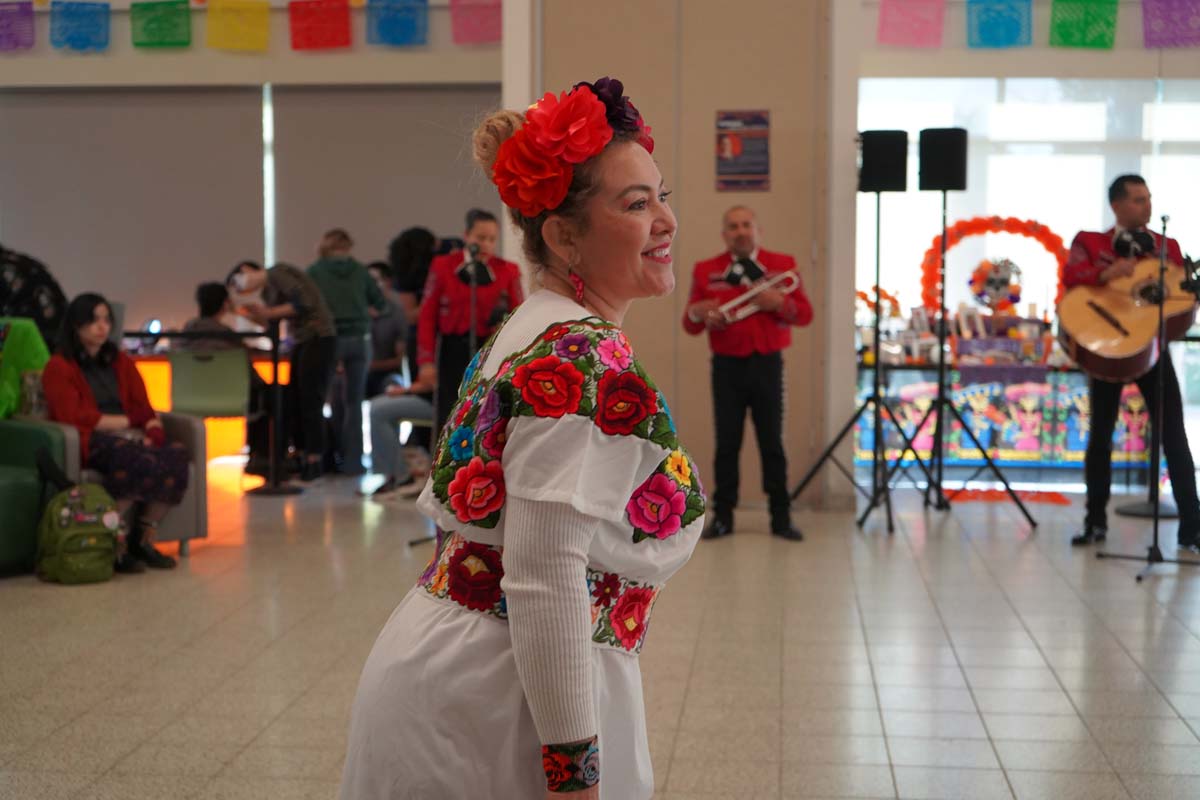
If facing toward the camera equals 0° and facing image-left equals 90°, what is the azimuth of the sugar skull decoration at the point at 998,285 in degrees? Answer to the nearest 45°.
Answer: approximately 0°

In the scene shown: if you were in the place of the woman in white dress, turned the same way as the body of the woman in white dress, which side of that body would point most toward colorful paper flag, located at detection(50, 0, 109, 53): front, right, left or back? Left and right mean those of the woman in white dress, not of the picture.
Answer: left

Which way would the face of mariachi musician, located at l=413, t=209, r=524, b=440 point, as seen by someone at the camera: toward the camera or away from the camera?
toward the camera

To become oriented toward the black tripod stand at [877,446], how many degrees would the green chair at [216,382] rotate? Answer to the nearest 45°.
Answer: approximately 135° to its right

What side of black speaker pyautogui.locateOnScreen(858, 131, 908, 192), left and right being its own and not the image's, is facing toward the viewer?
front

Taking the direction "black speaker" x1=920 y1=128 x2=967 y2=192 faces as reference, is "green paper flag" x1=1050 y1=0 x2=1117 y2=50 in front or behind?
behind

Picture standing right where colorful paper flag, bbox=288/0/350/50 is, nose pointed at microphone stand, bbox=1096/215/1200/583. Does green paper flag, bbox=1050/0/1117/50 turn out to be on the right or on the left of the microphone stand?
left

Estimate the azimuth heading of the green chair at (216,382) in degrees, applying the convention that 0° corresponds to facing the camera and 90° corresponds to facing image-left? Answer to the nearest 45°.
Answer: approximately 180°

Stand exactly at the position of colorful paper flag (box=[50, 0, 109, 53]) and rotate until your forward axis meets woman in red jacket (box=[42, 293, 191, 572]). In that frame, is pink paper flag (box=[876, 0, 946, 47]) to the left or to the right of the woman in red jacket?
left

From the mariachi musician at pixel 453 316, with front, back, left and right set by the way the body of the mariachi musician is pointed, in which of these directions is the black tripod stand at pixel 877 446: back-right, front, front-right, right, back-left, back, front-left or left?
left

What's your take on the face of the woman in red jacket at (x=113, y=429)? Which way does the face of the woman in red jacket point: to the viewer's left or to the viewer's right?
to the viewer's right

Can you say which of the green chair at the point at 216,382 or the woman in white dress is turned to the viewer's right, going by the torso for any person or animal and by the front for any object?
the woman in white dress

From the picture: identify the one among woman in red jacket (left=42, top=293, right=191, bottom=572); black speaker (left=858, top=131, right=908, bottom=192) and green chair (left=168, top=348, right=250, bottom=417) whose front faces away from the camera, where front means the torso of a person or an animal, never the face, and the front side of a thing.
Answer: the green chair

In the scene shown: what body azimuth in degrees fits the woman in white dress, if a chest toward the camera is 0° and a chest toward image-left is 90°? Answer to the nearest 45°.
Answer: approximately 270°

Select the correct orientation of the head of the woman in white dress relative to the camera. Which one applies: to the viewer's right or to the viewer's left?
to the viewer's right

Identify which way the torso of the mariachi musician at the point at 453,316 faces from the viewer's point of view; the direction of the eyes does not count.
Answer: toward the camera

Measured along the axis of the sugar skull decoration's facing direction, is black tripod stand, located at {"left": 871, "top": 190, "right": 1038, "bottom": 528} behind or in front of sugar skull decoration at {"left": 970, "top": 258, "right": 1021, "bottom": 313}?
in front
